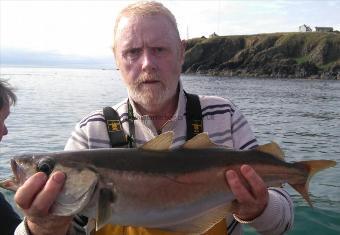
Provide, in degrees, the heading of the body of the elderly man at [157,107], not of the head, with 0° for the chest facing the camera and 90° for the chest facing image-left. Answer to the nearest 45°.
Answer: approximately 0°

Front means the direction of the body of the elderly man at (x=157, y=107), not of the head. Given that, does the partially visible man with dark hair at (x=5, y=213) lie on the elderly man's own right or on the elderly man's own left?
on the elderly man's own right
